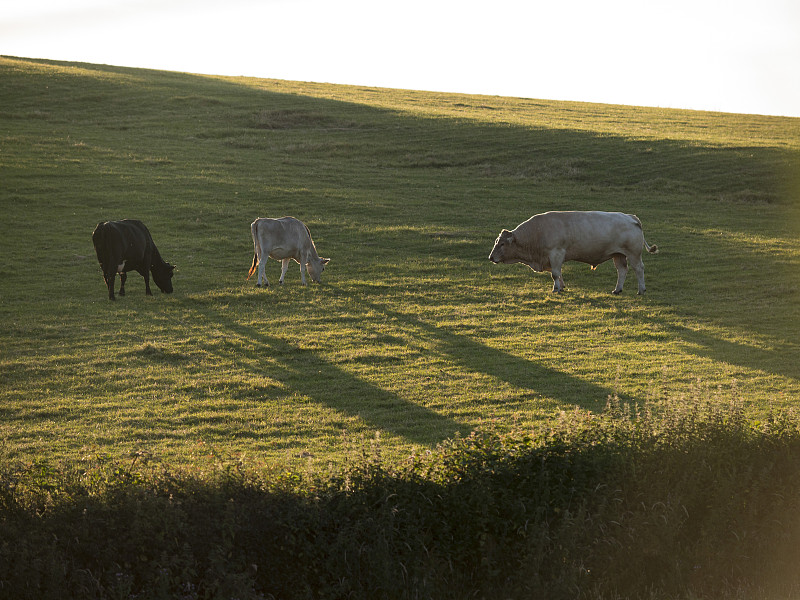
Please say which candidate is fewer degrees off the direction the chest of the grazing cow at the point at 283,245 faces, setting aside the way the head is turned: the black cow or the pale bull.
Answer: the pale bull

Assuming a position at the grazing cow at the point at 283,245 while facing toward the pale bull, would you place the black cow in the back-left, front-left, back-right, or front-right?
back-right

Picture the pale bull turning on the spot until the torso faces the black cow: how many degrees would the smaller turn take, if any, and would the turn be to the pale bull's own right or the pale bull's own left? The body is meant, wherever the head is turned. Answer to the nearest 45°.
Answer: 0° — it already faces it

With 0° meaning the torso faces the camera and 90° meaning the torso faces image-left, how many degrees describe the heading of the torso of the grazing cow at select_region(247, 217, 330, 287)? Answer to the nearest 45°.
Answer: approximately 270°

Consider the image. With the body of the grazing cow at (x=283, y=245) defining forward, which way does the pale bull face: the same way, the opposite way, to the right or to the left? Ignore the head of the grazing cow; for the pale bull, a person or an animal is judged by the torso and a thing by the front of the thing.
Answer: the opposite way

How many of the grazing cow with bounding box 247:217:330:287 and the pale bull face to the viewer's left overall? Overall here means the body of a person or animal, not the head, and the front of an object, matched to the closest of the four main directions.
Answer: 1

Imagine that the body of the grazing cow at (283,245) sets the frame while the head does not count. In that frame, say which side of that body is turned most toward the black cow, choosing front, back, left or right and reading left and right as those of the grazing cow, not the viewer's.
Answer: back

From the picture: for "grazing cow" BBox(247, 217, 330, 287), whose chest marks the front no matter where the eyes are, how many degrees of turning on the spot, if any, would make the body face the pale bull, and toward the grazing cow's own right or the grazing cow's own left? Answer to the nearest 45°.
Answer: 0° — it already faces it

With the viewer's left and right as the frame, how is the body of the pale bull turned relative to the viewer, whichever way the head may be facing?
facing to the left of the viewer

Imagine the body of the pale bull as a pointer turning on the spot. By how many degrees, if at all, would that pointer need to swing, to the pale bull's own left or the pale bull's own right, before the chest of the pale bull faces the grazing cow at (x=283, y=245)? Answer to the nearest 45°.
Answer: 0° — it already faces it
